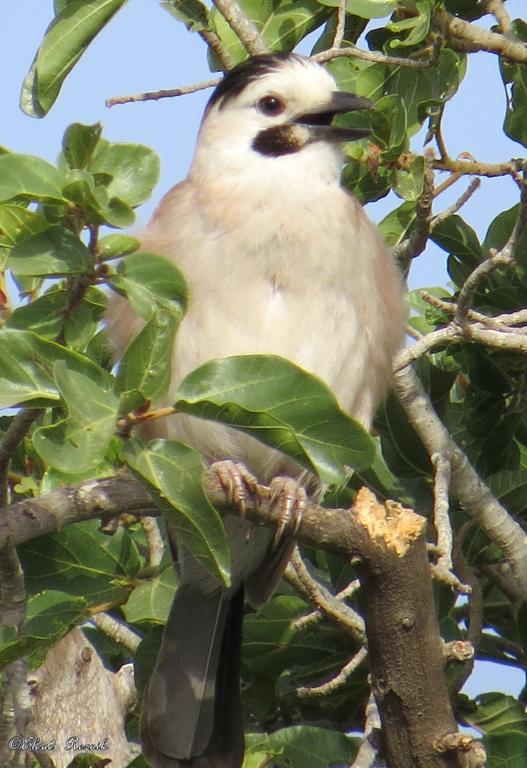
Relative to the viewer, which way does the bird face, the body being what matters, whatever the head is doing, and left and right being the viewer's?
facing the viewer and to the right of the viewer
